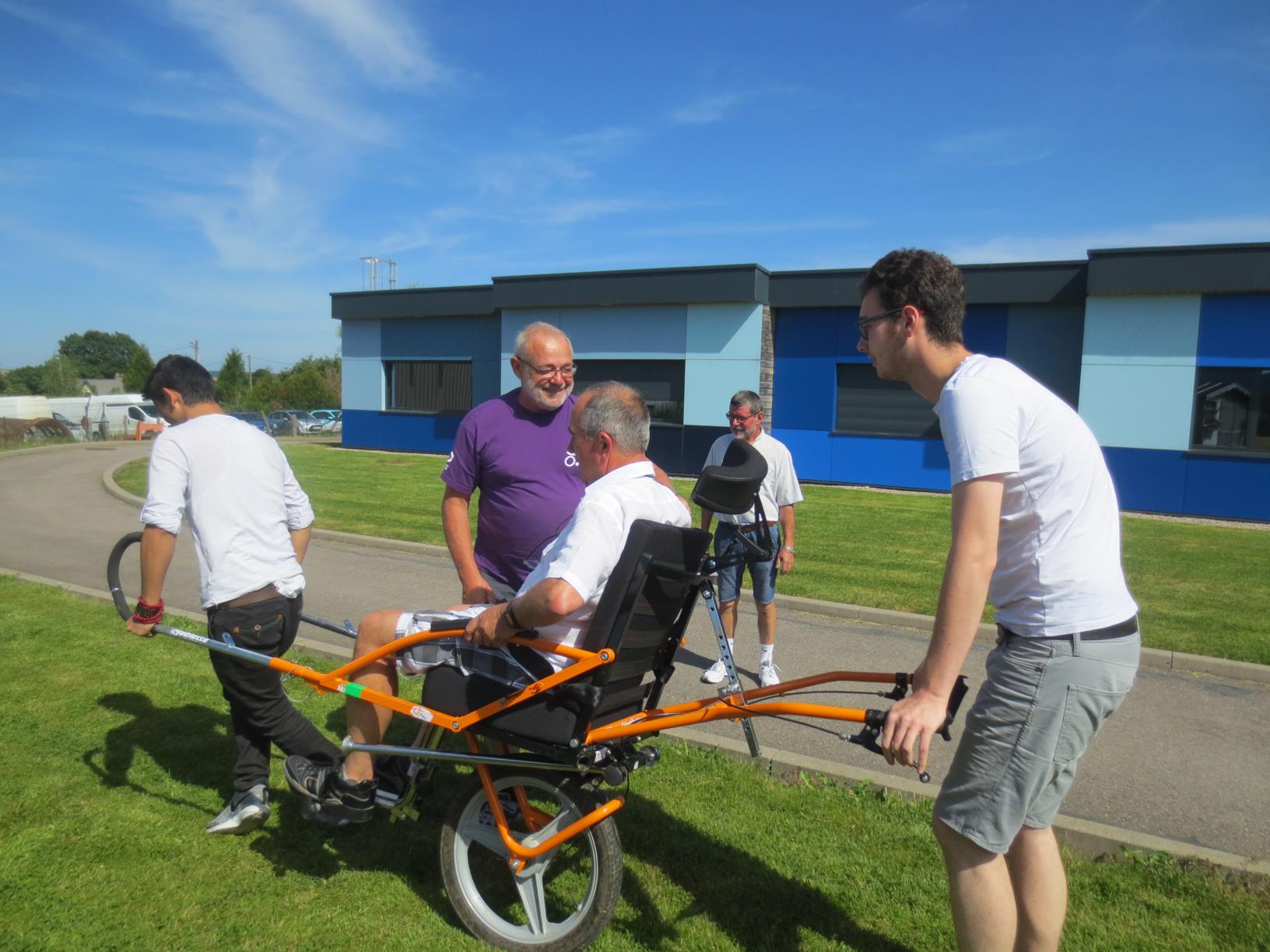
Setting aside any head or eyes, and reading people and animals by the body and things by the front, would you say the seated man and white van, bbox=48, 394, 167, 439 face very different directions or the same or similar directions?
very different directions

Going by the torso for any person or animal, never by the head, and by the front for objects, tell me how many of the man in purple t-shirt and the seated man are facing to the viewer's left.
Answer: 1

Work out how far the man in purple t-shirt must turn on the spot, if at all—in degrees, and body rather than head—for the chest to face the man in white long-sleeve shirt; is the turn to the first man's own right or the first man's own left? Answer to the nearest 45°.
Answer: approximately 135° to the first man's own right

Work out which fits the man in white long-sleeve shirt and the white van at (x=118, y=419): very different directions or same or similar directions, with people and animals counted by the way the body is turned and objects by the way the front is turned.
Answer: very different directions

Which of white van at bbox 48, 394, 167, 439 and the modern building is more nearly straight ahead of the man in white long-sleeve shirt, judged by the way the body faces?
the white van

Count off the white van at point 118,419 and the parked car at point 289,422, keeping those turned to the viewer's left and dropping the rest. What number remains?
0

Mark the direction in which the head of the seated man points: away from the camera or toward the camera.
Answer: away from the camera

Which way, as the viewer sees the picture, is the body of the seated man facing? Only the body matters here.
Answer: to the viewer's left

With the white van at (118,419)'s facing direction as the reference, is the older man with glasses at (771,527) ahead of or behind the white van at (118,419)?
ahead

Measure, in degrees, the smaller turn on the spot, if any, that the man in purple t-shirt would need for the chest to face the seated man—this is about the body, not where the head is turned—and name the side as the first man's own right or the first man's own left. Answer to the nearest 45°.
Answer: approximately 45° to the first man's own right

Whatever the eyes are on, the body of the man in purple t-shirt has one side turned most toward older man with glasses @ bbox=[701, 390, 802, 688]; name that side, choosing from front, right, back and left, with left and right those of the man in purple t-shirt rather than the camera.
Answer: left

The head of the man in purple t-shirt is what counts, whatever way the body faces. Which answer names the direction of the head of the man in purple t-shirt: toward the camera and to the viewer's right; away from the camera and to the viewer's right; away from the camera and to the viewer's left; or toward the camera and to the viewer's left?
toward the camera and to the viewer's right

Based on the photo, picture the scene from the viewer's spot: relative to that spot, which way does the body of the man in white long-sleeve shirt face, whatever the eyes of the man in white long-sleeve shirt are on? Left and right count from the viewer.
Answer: facing away from the viewer and to the left of the viewer

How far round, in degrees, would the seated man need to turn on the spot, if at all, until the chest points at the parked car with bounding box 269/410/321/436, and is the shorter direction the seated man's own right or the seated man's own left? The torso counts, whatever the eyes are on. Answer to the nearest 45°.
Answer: approximately 90° to the seated man's own right

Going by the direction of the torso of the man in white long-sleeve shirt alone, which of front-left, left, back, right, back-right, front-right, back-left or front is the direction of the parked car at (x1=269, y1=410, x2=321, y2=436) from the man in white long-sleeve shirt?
front-right

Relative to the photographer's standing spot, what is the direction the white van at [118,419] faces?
facing the viewer and to the right of the viewer
